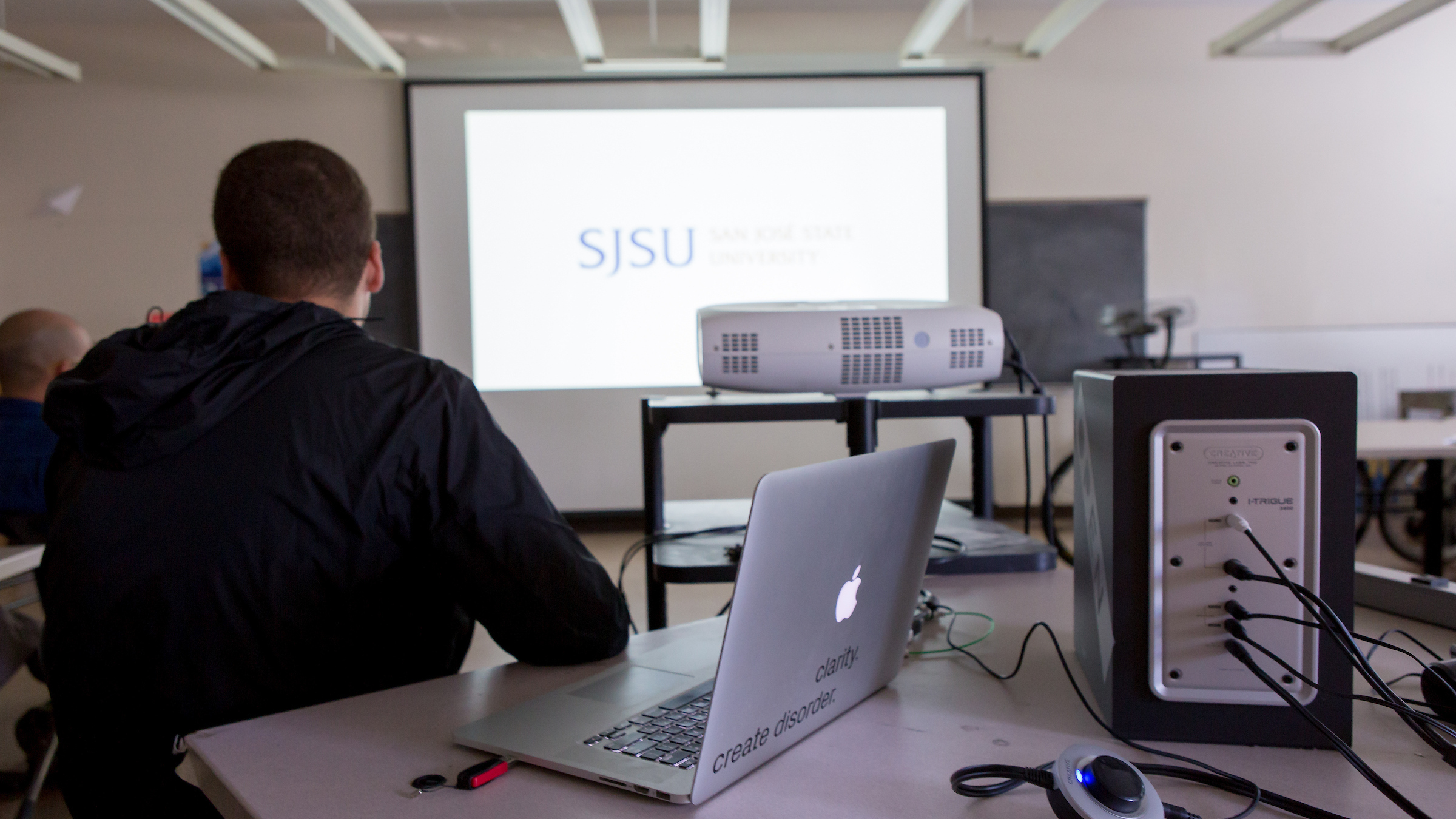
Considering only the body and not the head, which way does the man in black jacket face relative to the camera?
away from the camera

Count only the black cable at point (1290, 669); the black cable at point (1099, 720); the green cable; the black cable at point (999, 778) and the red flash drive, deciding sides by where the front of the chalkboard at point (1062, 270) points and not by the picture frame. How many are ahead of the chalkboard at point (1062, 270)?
5

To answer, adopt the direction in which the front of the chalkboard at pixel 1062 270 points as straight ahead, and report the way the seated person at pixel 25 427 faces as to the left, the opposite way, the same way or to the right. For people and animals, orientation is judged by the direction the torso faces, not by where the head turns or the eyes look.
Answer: the opposite way

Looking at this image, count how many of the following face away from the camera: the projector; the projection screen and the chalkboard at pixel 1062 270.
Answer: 1

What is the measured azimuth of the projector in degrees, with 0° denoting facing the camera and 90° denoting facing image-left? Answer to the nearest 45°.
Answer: approximately 180°

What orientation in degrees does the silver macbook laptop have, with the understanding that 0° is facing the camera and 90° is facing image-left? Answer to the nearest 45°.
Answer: approximately 135°

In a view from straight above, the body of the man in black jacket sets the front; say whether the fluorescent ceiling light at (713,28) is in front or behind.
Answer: in front

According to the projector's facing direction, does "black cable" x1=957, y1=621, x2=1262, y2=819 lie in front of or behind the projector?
behind

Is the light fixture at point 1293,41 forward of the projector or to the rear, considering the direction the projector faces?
forward

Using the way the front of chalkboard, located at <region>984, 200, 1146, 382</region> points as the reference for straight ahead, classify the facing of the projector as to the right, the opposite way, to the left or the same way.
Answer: the opposite way

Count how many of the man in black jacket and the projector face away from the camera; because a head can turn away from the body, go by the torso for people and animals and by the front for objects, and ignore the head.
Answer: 2

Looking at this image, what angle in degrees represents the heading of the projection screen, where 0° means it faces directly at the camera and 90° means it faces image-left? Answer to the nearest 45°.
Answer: approximately 0°
